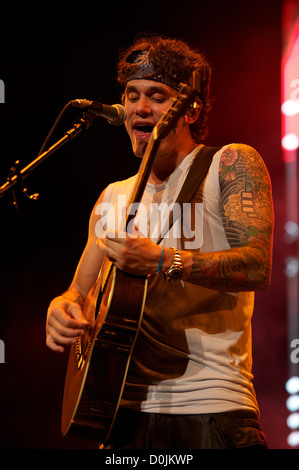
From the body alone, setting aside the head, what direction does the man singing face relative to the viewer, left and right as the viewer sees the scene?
facing the viewer and to the left of the viewer

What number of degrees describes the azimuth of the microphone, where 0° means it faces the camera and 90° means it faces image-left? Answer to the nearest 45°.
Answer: approximately 270°

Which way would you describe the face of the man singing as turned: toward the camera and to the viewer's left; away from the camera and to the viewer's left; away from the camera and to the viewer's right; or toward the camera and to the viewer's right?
toward the camera and to the viewer's left

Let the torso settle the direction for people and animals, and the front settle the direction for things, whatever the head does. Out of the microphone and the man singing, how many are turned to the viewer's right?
1
